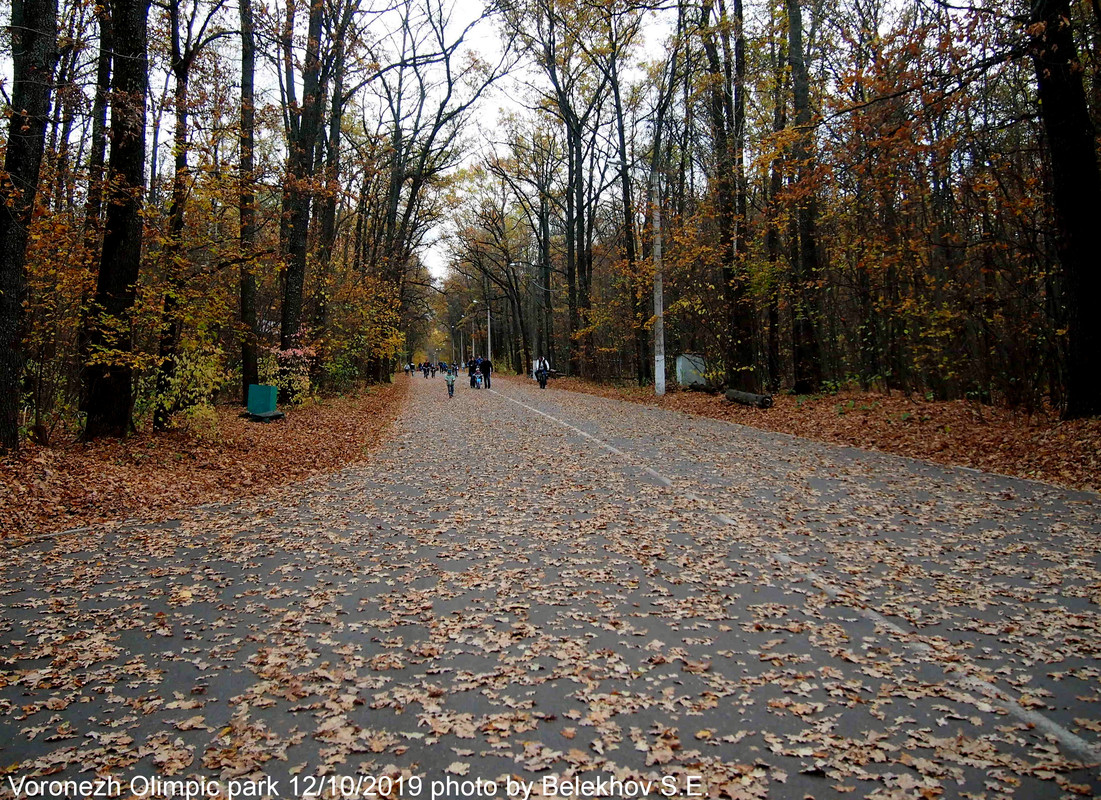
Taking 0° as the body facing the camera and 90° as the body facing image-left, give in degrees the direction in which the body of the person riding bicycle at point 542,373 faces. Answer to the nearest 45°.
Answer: approximately 0°

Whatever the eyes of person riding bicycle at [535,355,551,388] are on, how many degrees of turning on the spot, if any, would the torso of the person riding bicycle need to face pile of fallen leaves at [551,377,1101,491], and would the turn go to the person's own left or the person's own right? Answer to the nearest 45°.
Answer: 0° — they already face it

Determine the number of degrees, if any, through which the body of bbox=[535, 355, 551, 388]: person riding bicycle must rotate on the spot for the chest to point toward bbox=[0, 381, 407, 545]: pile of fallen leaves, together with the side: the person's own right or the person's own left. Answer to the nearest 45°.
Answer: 0° — they already face it

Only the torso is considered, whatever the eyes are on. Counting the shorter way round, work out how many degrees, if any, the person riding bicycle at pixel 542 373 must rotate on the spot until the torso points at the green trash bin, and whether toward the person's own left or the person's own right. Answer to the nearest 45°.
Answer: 0° — they already face it
